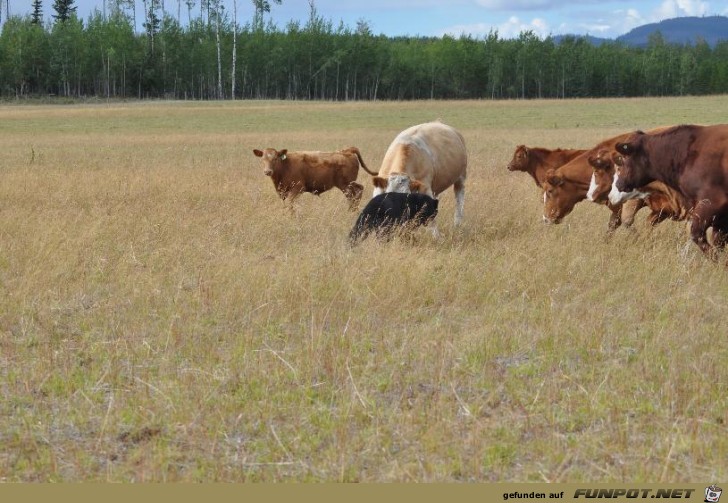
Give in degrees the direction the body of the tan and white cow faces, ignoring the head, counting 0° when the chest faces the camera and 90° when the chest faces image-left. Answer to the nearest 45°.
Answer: approximately 45°

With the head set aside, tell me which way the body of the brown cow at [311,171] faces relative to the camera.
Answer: to the viewer's left

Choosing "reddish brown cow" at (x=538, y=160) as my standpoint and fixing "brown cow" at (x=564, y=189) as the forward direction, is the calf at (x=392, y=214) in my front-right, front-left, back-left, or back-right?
front-right

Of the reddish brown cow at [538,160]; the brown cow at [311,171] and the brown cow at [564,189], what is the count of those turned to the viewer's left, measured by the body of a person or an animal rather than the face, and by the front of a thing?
3

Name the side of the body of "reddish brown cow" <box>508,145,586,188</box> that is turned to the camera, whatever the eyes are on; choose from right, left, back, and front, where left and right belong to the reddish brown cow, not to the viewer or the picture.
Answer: left

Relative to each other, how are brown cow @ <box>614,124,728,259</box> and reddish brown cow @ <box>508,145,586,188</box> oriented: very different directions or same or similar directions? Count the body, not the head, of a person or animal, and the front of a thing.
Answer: same or similar directions

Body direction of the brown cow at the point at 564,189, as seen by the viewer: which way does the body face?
to the viewer's left

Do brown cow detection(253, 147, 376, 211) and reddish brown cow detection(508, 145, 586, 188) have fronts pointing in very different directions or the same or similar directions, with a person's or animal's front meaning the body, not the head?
same or similar directions

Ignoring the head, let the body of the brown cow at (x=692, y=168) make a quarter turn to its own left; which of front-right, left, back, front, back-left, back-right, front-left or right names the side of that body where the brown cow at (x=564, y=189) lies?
back-right

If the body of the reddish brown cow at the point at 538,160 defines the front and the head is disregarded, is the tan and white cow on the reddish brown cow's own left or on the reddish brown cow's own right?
on the reddish brown cow's own left

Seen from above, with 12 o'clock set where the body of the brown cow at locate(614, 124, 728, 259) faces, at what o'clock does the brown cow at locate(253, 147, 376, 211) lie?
the brown cow at locate(253, 147, 376, 211) is roughly at 1 o'clock from the brown cow at locate(614, 124, 728, 259).

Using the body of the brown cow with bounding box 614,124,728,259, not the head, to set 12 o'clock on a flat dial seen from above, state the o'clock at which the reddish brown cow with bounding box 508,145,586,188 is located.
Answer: The reddish brown cow is roughly at 2 o'clock from the brown cow.

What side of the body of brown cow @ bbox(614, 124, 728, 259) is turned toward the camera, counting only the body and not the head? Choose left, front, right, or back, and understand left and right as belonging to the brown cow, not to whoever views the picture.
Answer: left
